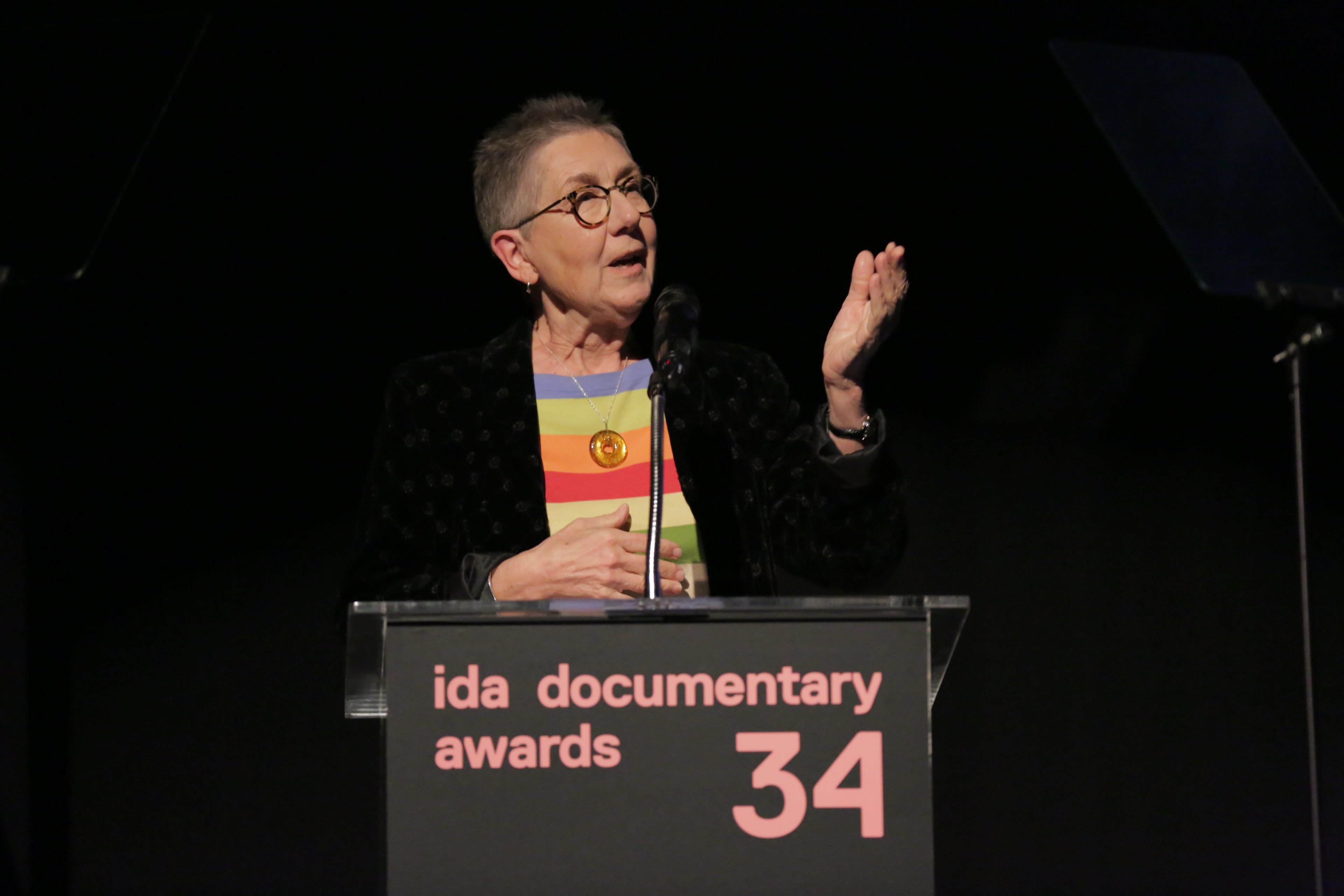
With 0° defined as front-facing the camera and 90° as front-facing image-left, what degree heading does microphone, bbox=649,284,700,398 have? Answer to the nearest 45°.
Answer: approximately 180°

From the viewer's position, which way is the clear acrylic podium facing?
facing the viewer

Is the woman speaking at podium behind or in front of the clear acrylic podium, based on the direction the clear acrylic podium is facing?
behind

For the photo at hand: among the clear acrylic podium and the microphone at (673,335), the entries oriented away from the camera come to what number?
1

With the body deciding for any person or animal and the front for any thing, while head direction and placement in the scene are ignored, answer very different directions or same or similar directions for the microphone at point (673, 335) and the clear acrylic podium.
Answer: very different directions

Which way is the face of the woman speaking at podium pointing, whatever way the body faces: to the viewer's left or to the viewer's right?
to the viewer's right
